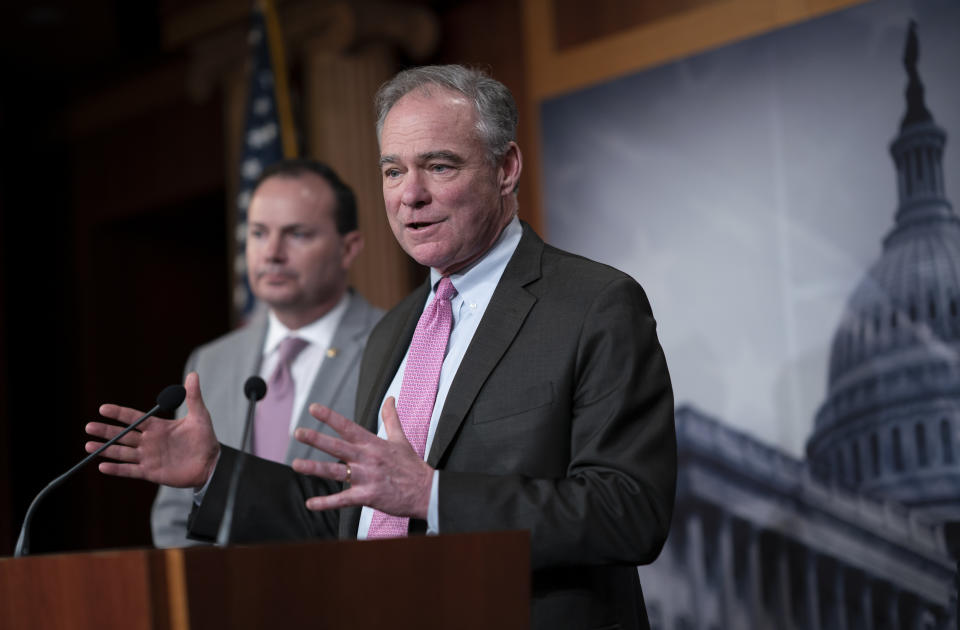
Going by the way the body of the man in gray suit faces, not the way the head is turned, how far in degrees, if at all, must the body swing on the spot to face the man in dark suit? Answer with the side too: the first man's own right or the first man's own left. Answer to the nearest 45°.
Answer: approximately 45° to the first man's own left

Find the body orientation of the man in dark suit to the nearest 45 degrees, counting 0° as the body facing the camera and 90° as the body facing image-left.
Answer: approximately 45°

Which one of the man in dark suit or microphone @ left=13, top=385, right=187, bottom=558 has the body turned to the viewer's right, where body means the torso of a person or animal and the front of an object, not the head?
the microphone

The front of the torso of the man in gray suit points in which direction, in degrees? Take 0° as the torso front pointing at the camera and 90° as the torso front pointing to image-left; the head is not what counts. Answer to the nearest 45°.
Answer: approximately 45°

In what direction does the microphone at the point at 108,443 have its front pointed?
to the viewer's right

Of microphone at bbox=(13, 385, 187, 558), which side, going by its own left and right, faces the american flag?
left

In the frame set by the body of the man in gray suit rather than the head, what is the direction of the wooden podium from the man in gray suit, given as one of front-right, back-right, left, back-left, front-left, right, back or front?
front-left

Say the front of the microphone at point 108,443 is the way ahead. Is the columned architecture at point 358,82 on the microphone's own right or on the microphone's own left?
on the microphone's own left

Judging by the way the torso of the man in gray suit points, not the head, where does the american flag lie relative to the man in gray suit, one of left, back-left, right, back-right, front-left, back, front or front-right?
back-right
